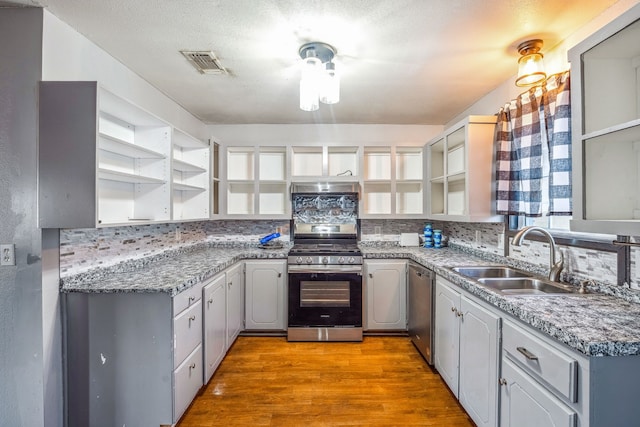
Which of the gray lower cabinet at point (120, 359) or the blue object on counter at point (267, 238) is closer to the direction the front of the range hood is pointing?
the gray lower cabinet

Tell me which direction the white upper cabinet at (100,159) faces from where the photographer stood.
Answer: facing the viewer and to the right of the viewer

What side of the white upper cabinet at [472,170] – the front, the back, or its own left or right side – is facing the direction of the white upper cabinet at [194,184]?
front

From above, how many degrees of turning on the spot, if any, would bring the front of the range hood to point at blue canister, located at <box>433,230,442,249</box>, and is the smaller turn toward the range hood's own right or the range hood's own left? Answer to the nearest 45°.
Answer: approximately 90° to the range hood's own left

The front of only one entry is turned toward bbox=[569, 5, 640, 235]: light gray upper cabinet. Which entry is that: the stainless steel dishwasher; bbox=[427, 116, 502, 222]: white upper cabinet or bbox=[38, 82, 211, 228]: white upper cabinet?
bbox=[38, 82, 211, 228]: white upper cabinet

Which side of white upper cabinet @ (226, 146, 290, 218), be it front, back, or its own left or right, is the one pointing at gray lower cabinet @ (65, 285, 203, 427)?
front

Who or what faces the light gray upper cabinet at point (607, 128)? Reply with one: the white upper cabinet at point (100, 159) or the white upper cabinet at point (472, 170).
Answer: the white upper cabinet at point (100, 159)

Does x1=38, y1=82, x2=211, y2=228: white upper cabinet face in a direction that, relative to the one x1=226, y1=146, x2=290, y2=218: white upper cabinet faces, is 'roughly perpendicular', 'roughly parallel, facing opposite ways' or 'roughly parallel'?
roughly perpendicular

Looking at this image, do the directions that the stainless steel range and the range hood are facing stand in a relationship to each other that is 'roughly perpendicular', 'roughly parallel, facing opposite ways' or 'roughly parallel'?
roughly parallel

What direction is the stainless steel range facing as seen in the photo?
toward the camera

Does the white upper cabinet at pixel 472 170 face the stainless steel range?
yes

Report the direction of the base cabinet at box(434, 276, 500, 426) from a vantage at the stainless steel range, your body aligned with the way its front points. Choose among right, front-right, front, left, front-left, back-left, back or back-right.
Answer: front-left

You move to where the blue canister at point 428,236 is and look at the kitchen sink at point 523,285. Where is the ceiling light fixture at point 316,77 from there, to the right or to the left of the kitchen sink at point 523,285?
right

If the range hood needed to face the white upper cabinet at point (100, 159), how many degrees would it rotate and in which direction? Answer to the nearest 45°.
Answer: approximately 45° to its right

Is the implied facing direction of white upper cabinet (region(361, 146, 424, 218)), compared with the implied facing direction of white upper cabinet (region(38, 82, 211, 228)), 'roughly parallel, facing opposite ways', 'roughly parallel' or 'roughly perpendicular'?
roughly perpendicular

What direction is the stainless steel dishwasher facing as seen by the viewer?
to the viewer's left

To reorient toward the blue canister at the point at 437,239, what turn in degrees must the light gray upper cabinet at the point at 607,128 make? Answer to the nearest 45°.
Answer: approximately 90° to its right

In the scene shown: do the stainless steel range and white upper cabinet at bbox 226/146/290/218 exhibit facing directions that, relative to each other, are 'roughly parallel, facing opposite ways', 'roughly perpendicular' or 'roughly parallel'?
roughly parallel

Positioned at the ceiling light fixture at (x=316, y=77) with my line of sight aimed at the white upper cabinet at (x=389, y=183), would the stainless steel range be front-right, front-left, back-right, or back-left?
front-left
